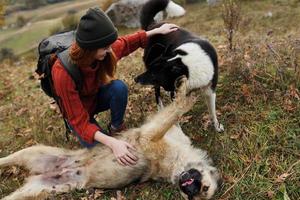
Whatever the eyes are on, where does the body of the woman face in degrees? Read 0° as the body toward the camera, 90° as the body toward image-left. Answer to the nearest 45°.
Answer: approximately 315°
